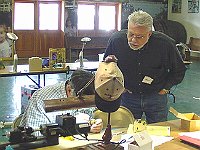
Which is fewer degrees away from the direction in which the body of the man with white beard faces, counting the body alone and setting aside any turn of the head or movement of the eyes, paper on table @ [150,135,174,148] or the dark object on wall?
the paper on table

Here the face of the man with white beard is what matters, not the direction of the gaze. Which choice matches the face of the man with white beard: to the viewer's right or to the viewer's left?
to the viewer's left

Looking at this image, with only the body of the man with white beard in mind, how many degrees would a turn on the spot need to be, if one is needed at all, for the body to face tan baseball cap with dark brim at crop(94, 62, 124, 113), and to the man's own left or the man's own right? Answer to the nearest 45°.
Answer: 0° — they already face it

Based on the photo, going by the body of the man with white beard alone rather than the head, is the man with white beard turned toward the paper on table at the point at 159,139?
yes

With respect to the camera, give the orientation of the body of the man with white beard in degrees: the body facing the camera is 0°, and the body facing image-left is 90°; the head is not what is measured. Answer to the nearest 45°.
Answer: approximately 0°

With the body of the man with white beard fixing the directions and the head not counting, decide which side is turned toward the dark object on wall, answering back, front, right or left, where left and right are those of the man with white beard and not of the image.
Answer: back
